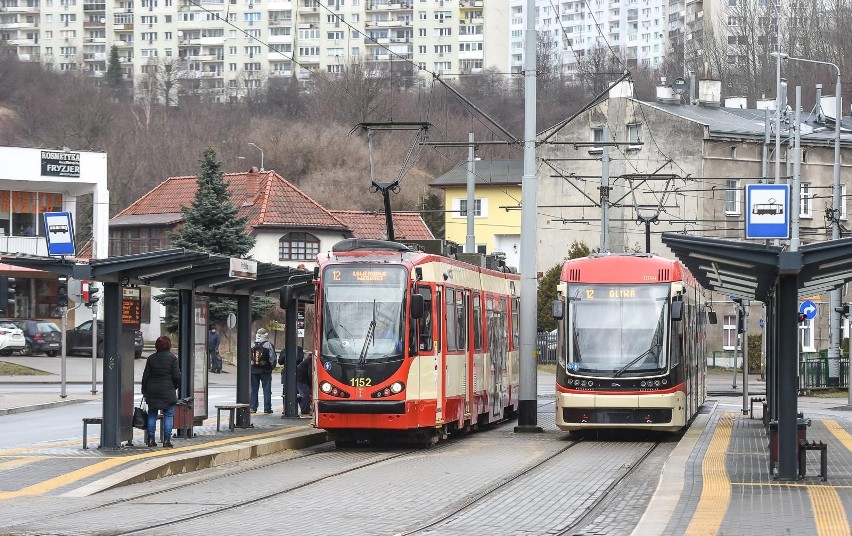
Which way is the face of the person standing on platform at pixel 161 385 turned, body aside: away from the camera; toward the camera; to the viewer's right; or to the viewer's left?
away from the camera

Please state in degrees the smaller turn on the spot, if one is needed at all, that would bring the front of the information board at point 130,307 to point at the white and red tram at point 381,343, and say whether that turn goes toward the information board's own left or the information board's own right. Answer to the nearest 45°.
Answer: approximately 90° to the information board's own left

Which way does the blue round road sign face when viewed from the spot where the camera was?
facing the viewer

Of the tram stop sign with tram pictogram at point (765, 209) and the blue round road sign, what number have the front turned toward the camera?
2

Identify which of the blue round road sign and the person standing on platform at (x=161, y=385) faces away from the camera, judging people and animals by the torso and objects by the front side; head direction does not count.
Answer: the person standing on platform

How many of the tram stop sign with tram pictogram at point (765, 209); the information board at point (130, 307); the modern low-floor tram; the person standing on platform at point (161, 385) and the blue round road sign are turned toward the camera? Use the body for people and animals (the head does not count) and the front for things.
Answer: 4

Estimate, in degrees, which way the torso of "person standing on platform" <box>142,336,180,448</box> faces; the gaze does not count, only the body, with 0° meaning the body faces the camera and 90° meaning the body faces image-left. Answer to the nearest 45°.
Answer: approximately 180°

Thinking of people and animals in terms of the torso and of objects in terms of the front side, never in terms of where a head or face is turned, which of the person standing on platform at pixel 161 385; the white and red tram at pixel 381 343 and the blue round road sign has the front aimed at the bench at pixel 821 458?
the blue round road sign

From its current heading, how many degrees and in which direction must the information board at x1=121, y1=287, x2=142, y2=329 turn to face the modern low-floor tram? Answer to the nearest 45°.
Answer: approximately 90° to its left

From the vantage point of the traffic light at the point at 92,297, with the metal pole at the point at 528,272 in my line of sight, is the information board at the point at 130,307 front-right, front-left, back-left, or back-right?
front-right

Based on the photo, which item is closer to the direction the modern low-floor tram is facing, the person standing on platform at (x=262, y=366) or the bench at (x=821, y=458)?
the bench

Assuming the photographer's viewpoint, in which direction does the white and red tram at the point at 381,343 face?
facing the viewer and to the left of the viewer
